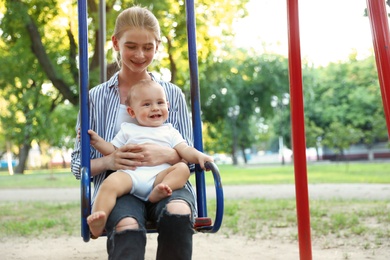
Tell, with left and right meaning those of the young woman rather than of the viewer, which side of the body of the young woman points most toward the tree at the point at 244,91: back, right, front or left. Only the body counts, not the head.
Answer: back

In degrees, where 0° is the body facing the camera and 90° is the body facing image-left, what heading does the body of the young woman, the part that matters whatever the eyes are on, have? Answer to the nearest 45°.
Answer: approximately 0°
